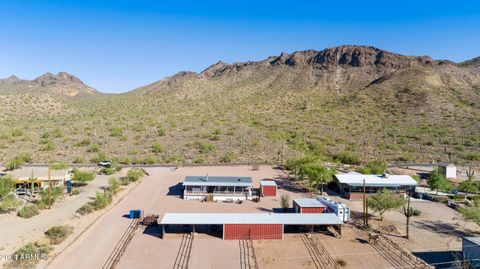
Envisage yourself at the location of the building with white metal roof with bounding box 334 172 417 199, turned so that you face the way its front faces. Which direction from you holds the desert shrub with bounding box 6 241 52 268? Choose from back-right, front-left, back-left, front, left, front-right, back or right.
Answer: front-right

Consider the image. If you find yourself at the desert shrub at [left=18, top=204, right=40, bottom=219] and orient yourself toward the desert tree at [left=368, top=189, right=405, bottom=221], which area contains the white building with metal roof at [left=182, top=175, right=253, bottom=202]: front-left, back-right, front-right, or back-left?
front-left

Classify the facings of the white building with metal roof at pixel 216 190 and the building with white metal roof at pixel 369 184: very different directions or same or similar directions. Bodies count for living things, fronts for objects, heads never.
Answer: same or similar directions

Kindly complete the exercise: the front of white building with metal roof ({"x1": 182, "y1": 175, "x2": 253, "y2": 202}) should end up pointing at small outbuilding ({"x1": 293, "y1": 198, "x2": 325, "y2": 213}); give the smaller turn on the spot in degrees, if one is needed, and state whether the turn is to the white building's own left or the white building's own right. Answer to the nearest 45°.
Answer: approximately 45° to the white building's own left

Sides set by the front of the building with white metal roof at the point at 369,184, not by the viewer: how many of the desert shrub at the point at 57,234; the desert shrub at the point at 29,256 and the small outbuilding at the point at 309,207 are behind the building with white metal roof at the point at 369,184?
0

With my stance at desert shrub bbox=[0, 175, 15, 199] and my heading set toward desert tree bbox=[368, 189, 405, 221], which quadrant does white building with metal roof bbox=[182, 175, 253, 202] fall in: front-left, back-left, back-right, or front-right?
front-left

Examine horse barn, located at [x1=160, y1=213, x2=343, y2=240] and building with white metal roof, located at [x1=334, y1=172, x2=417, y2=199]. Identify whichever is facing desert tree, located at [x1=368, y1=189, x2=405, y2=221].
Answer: the building with white metal roof

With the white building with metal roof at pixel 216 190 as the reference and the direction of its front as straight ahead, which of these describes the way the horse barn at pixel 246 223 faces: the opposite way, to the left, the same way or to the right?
the same way

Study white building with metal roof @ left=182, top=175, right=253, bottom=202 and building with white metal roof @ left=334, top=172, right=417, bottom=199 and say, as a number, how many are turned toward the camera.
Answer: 2

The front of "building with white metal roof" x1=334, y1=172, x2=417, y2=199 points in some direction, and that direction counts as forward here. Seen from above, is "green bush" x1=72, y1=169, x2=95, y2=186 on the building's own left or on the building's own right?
on the building's own right

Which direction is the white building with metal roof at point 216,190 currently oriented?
toward the camera

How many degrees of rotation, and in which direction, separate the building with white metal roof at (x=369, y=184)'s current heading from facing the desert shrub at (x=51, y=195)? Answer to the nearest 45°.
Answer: approximately 45° to its right

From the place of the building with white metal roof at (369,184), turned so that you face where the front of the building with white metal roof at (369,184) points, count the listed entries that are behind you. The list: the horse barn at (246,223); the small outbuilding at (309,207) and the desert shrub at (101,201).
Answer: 0

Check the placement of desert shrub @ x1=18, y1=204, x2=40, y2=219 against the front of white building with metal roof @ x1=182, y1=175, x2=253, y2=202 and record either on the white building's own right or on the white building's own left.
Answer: on the white building's own right

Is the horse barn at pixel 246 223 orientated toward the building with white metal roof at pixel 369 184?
no

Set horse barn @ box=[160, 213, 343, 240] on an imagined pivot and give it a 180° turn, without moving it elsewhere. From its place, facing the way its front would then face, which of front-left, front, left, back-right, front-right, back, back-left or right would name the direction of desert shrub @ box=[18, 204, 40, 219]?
left

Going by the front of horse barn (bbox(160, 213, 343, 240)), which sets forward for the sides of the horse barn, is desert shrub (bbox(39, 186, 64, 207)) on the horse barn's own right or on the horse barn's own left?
on the horse barn's own right

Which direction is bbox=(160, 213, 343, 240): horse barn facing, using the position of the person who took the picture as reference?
facing the viewer

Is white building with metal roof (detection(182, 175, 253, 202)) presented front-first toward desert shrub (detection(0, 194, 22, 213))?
no
